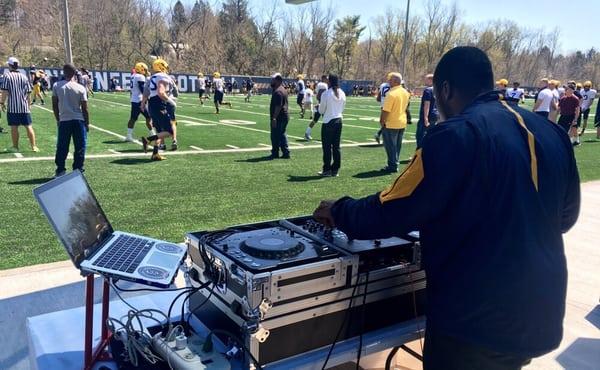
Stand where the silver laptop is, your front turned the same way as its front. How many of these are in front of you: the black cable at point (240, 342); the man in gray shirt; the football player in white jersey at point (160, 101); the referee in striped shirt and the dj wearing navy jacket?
2

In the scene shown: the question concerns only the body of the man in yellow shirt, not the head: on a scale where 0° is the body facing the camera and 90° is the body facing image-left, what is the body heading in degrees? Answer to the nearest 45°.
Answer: approximately 135°

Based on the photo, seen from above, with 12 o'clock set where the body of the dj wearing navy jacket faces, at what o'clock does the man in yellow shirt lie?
The man in yellow shirt is roughly at 1 o'clock from the dj wearing navy jacket.

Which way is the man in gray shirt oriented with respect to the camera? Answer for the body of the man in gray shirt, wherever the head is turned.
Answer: away from the camera

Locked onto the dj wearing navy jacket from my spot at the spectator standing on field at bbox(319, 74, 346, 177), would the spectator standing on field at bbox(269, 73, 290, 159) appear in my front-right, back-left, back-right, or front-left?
back-right

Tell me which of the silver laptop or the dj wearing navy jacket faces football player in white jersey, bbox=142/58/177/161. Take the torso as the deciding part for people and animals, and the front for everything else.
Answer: the dj wearing navy jacket

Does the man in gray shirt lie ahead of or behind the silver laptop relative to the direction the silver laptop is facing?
behind

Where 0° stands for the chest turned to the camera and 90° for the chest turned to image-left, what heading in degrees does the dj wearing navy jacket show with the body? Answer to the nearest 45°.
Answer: approximately 135°

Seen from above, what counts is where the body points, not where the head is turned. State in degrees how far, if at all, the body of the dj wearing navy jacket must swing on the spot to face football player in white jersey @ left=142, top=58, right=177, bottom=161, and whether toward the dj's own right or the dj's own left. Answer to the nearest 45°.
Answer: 0° — they already face them

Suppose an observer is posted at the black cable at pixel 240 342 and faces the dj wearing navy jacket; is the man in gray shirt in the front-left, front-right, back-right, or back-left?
back-left

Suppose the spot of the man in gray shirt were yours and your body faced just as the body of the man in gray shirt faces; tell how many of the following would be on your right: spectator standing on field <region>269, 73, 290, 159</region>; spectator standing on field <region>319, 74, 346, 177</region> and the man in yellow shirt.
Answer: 3

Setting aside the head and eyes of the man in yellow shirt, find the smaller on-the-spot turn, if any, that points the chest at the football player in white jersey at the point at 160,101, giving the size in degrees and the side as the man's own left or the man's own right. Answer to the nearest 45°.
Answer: approximately 45° to the man's own left
